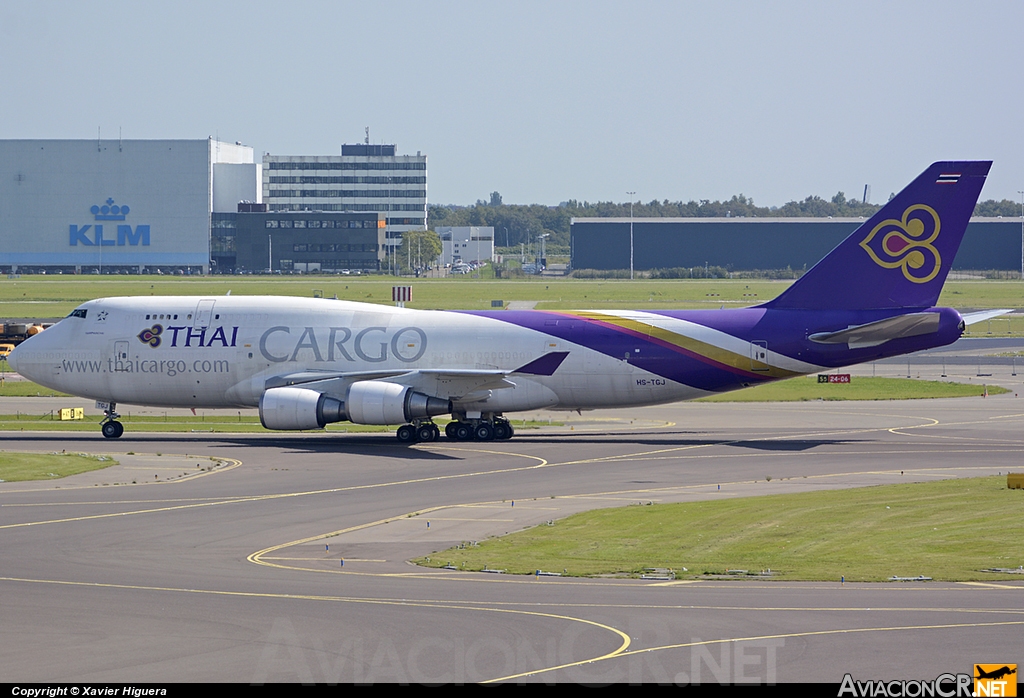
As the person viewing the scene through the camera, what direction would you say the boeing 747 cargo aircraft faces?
facing to the left of the viewer
